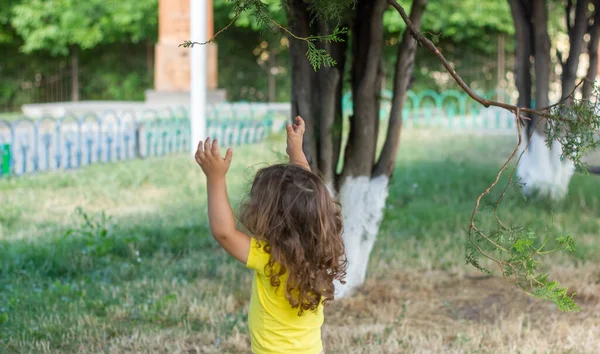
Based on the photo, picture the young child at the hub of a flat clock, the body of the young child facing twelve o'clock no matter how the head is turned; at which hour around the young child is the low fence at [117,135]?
The low fence is roughly at 1 o'clock from the young child.

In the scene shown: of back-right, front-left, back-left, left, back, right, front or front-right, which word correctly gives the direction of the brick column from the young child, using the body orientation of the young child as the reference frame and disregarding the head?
front-right

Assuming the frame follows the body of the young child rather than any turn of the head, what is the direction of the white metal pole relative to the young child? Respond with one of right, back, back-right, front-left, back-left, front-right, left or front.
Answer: front-right

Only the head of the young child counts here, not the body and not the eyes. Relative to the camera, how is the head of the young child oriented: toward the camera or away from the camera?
away from the camera

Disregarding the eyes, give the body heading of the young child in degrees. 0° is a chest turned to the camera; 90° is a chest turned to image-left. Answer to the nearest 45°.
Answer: approximately 135°

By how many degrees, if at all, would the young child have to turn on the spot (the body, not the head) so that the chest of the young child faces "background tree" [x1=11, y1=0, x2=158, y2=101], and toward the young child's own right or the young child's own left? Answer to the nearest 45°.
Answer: approximately 45° to the young child's own right

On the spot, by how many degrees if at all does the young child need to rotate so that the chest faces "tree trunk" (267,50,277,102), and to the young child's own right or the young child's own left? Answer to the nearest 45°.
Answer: approximately 45° to the young child's own right
